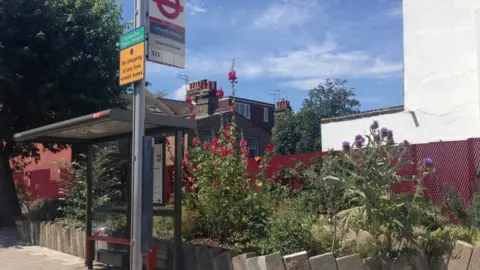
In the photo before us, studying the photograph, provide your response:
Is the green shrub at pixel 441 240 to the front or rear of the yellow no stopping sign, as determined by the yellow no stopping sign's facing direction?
to the rear

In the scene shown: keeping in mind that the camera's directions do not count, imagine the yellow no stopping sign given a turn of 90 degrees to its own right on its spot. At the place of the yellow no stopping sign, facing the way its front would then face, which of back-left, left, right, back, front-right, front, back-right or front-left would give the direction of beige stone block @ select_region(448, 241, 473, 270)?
back-right

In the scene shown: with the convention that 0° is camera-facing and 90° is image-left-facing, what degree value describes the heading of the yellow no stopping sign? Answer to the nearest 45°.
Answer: approximately 45°

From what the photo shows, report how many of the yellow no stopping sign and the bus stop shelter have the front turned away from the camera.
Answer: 0

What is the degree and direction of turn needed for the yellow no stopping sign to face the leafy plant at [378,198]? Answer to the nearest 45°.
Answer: approximately 135° to its left

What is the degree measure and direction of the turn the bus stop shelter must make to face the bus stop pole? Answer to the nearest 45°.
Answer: approximately 45° to its left

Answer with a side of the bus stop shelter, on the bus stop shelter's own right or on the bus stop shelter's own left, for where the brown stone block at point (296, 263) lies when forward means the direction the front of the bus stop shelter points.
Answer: on the bus stop shelter's own left
